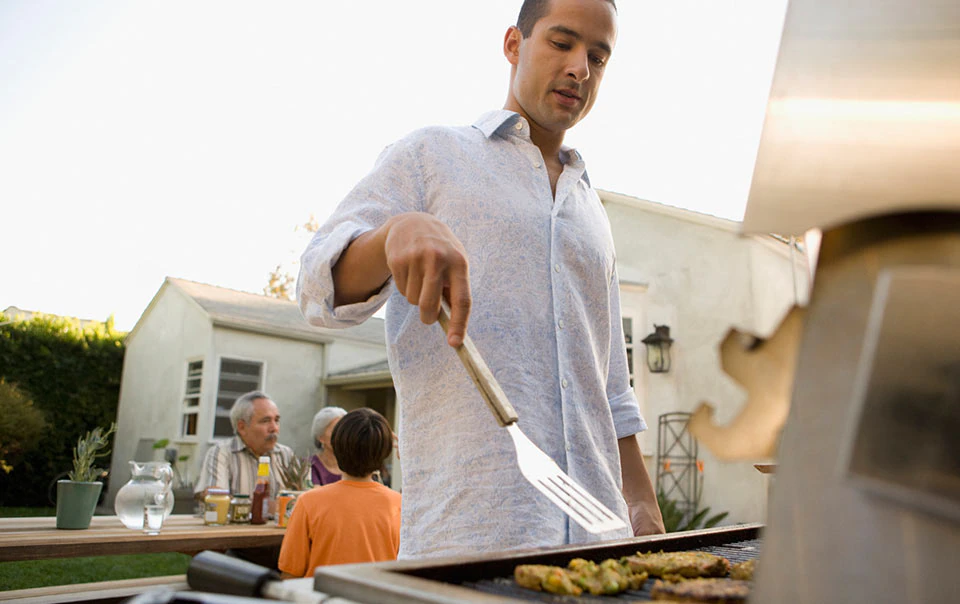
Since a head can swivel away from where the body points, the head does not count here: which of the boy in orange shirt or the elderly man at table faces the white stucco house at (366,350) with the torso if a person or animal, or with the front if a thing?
the boy in orange shirt

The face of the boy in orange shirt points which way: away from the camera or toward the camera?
away from the camera

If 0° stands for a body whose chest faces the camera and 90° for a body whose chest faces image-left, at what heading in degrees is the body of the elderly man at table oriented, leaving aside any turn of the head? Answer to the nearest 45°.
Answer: approximately 315°

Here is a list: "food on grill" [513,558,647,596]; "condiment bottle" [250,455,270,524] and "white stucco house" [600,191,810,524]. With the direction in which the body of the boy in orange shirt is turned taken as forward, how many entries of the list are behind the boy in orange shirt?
1

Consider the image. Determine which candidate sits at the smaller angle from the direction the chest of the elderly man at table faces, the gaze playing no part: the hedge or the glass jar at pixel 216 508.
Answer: the glass jar

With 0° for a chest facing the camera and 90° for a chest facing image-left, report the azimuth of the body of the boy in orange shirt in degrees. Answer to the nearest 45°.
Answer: approximately 180°

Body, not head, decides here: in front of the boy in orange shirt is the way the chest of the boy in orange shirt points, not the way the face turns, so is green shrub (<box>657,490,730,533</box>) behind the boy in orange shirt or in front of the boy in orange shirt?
in front

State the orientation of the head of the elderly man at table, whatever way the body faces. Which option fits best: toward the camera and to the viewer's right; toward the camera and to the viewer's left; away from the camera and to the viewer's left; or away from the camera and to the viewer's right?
toward the camera and to the viewer's right

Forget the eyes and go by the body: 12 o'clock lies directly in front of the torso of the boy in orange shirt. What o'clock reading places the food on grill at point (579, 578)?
The food on grill is roughly at 6 o'clock from the boy in orange shirt.

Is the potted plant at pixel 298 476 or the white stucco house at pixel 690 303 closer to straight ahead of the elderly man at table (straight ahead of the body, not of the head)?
the potted plant

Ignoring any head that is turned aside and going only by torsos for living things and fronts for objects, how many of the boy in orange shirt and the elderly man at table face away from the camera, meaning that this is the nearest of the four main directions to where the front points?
1

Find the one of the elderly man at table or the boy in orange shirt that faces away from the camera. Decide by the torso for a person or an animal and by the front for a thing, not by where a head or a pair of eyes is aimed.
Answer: the boy in orange shirt

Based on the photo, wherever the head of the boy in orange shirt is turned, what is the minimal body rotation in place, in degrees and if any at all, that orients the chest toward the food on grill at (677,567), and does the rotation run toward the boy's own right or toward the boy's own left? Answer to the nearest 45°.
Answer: approximately 180°

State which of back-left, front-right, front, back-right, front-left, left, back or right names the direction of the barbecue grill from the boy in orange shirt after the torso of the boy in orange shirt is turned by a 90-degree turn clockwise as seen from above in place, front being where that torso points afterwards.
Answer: right
